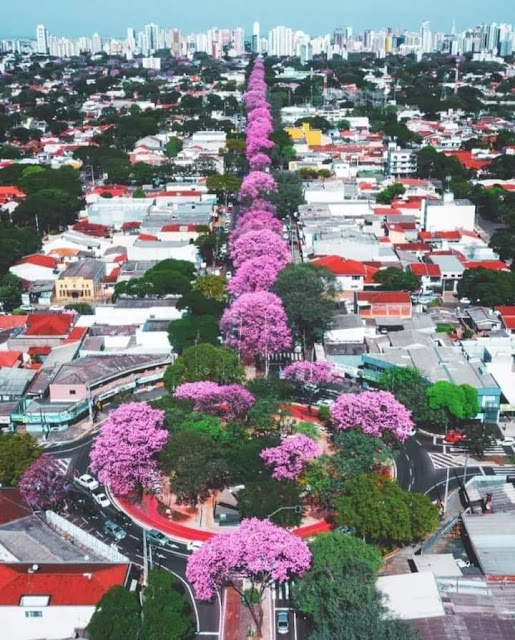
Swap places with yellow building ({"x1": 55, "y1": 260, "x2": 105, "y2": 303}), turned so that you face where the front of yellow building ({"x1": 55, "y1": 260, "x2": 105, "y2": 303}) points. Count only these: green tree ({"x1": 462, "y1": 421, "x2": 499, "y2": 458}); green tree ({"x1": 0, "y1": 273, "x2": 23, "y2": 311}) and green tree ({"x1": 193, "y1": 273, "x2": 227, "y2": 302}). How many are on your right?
1

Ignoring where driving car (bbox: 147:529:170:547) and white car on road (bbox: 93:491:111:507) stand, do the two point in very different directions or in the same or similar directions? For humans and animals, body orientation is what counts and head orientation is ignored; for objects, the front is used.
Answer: same or similar directions

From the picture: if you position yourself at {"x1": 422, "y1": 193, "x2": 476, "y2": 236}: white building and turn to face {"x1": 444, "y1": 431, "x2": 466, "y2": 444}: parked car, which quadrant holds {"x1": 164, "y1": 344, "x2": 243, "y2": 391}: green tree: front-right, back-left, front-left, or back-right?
front-right

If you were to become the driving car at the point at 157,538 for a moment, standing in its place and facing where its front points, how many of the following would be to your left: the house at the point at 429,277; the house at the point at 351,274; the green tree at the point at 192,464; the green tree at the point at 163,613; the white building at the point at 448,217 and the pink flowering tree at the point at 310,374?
5

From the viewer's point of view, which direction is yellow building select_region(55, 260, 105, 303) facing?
toward the camera

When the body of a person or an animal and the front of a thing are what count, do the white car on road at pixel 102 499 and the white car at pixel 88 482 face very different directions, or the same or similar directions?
same or similar directions

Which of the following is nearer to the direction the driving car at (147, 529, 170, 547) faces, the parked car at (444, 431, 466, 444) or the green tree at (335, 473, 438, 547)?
the green tree

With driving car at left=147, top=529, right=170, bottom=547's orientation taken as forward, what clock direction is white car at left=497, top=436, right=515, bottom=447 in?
The white car is roughly at 10 o'clock from the driving car.
